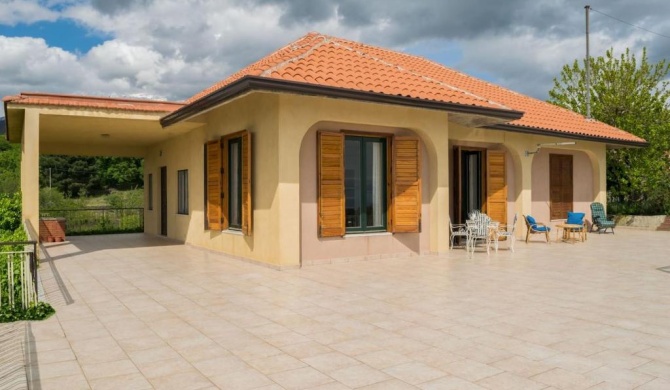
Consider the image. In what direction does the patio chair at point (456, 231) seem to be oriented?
to the viewer's right

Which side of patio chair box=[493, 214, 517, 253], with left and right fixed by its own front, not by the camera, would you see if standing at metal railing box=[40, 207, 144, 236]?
front

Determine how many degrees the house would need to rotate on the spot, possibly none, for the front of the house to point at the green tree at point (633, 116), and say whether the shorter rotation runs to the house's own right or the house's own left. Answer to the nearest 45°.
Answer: approximately 90° to the house's own left

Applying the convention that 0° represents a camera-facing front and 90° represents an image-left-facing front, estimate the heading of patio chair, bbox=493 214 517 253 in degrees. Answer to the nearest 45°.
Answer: approximately 90°

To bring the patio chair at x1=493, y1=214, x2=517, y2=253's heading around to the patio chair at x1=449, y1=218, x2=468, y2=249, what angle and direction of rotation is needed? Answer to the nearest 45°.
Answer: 0° — it already faces it

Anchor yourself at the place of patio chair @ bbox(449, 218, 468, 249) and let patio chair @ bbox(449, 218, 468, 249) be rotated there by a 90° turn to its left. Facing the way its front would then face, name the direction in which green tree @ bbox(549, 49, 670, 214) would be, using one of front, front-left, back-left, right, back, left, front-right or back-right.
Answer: front-right

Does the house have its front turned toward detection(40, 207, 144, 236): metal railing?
no

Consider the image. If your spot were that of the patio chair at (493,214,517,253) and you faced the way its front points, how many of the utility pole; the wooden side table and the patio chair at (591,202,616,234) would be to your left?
0

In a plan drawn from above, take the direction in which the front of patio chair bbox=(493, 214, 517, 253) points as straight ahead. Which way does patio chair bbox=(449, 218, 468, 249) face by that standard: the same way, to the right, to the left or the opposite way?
the opposite way

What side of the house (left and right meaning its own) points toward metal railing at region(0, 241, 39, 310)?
right

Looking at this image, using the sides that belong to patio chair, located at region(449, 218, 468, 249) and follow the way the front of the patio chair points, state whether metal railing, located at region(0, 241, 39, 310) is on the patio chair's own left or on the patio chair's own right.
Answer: on the patio chair's own right

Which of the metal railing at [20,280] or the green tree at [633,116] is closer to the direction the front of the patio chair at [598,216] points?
the metal railing

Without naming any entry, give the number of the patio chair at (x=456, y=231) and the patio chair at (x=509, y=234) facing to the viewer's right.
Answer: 1

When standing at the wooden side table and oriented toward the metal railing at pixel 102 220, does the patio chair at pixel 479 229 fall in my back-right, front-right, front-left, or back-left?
front-left

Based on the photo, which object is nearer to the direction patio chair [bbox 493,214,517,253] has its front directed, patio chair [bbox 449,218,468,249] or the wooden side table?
the patio chair

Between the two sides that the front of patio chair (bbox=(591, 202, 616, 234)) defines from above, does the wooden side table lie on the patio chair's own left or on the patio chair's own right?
on the patio chair's own right

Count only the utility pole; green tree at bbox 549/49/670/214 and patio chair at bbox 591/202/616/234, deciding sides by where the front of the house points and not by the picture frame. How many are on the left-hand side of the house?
3

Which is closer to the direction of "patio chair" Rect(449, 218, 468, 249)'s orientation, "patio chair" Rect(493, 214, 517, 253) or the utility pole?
the patio chair
